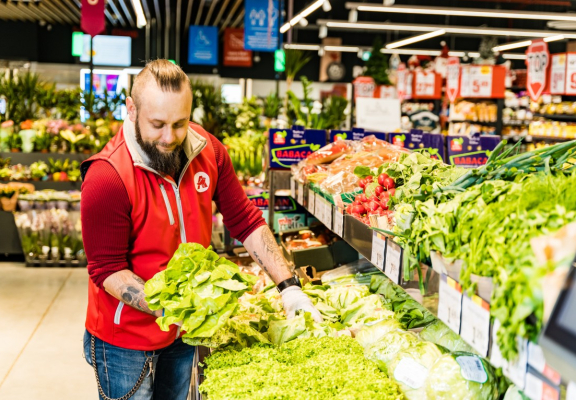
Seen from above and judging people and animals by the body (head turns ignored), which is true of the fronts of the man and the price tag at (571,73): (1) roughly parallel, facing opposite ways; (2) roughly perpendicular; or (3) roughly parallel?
roughly perpendicular

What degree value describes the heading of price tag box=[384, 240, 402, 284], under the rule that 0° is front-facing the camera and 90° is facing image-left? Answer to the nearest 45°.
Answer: approximately 45°

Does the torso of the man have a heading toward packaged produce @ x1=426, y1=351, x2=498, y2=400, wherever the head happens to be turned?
yes

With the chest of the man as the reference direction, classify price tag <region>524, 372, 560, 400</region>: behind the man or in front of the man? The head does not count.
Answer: in front

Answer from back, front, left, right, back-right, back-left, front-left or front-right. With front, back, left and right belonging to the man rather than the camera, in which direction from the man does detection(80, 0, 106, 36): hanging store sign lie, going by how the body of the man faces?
back-left

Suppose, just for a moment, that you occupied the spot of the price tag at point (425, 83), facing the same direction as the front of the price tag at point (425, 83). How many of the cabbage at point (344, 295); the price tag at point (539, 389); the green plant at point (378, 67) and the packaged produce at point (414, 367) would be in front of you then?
3

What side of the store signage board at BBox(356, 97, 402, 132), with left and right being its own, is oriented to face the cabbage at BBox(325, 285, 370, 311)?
front

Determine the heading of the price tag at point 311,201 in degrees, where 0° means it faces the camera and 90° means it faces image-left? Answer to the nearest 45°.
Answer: approximately 45°
